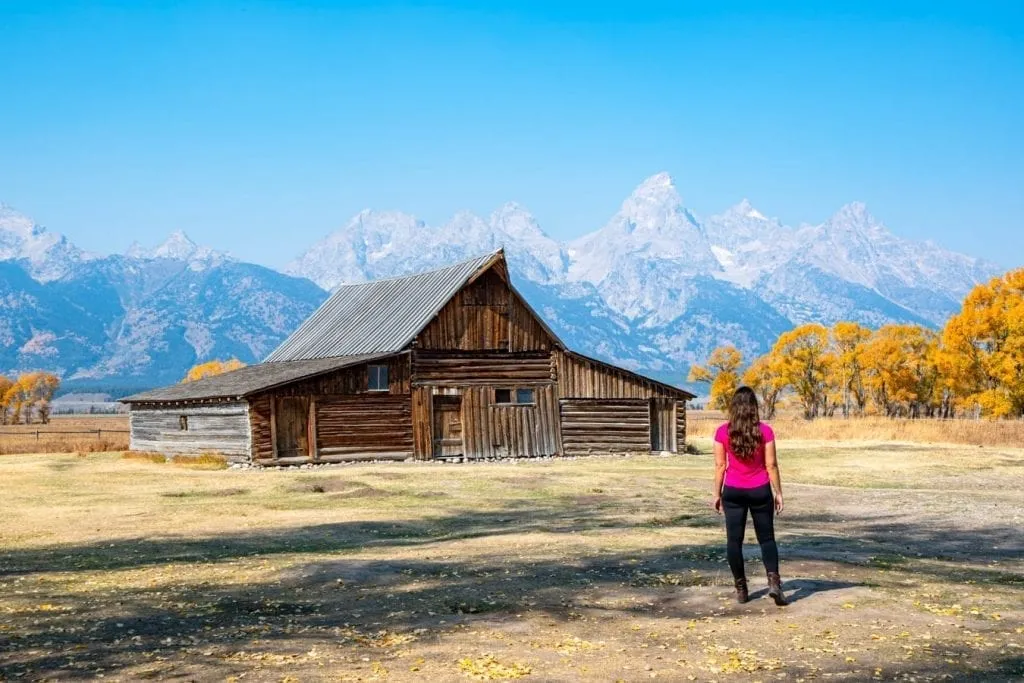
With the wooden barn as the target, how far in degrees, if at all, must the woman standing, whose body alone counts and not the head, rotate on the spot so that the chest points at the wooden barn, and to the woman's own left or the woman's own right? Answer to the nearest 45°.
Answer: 0° — they already face it

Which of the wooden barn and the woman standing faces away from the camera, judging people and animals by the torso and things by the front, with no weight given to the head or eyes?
the woman standing

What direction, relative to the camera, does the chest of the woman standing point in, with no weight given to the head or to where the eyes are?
away from the camera

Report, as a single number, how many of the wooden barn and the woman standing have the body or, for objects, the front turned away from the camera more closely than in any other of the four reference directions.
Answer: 1

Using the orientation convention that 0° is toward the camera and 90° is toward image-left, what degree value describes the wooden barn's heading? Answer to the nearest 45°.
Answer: approximately 315°

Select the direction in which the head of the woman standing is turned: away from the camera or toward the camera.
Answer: away from the camera
